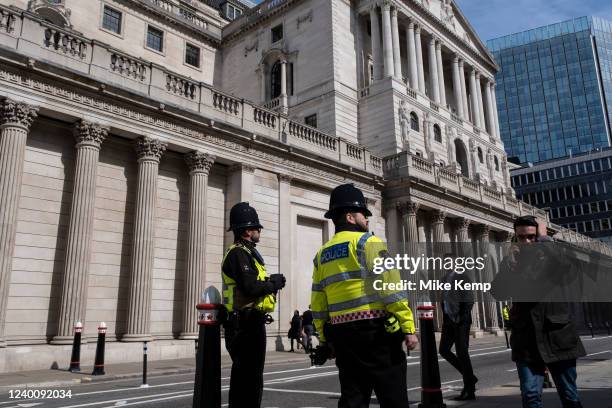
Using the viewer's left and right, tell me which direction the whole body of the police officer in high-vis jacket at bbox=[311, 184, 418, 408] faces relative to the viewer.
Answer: facing away from the viewer and to the right of the viewer

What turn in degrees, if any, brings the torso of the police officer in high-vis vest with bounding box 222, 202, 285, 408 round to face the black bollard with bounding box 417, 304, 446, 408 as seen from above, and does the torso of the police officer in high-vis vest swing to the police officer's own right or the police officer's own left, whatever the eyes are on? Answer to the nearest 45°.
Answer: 0° — they already face it

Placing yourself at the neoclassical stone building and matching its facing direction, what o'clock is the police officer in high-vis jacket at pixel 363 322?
The police officer in high-vis jacket is roughly at 1 o'clock from the neoclassical stone building.

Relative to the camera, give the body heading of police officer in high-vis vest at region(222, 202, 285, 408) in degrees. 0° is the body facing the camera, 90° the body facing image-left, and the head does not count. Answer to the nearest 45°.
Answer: approximately 270°

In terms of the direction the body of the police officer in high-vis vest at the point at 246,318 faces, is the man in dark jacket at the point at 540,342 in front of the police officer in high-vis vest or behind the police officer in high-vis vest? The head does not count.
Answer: in front

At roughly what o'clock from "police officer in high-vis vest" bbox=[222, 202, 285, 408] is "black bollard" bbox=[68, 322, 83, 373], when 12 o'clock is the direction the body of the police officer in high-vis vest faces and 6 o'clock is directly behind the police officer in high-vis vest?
The black bollard is roughly at 8 o'clock from the police officer in high-vis vest.

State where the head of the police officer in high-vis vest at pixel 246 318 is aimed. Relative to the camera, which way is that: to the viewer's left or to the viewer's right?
to the viewer's right

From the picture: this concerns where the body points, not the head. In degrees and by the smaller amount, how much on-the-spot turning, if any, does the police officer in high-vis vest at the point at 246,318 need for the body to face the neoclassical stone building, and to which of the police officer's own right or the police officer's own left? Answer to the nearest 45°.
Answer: approximately 90° to the police officer's own left

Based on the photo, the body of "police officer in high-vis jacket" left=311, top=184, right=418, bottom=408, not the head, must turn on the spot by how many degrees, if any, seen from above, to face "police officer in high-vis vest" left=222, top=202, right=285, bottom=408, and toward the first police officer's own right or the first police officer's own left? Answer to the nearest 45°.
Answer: approximately 90° to the first police officer's own left
